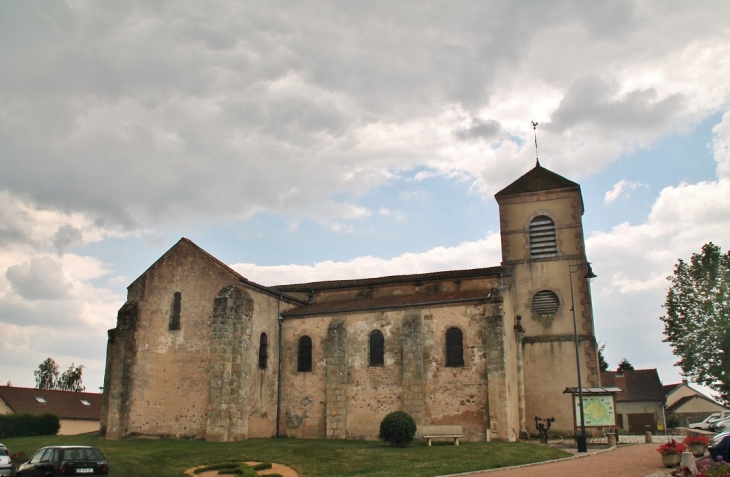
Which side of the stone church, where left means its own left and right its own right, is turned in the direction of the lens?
right

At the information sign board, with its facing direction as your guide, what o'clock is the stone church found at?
The stone church is roughly at 3 o'clock from the information sign board.

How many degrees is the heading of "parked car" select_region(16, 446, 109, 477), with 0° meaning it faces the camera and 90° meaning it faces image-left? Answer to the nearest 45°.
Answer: approximately 135°

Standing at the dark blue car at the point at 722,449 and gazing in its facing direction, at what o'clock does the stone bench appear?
The stone bench is roughly at 1 o'clock from the dark blue car.

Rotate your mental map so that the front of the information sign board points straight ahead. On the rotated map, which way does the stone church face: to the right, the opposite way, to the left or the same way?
to the left

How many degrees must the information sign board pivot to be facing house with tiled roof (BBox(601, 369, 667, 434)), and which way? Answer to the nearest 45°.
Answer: approximately 180°

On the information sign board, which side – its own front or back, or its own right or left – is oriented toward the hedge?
right

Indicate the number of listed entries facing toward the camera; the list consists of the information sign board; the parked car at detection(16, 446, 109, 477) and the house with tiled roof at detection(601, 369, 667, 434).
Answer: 2
